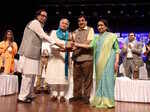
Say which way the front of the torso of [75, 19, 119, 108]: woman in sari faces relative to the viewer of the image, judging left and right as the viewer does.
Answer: facing the viewer and to the left of the viewer

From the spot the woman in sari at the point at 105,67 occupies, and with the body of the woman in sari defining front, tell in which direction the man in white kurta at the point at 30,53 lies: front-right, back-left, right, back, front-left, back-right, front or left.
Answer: front-right

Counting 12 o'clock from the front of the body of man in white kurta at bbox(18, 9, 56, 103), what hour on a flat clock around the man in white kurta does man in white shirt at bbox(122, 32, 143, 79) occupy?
The man in white shirt is roughly at 11 o'clock from the man in white kurta.

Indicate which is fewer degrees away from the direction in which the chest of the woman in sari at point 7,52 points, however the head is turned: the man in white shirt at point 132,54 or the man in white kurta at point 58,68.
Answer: the man in white kurta

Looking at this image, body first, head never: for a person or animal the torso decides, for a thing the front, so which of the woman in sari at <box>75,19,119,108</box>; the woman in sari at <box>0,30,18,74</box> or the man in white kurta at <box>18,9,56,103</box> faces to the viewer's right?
the man in white kurta

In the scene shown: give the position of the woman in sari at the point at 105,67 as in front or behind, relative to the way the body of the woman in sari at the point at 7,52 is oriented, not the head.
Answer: in front

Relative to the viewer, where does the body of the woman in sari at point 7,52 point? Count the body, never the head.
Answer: toward the camera

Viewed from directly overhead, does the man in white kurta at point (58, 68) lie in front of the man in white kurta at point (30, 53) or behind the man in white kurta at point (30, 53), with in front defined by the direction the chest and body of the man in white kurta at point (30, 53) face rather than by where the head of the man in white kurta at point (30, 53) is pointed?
in front
